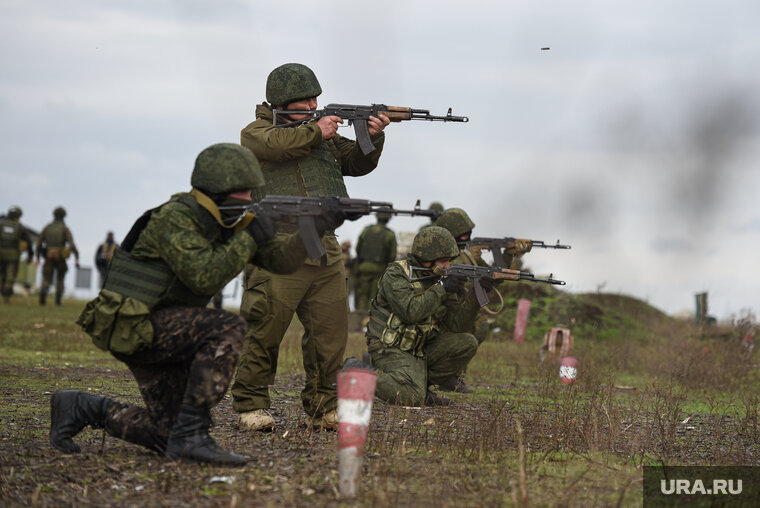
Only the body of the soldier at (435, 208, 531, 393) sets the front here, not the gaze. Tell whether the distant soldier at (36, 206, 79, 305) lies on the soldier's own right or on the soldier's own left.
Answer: on the soldier's own left

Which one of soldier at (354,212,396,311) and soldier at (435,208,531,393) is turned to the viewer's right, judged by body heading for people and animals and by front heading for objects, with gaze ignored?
soldier at (435,208,531,393)

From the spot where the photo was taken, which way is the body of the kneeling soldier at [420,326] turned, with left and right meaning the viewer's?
facing to the right of the viewer

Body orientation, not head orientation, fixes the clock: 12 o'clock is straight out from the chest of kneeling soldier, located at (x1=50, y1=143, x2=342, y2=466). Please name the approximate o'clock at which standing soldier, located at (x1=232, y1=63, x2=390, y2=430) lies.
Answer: The standing soldier is roughly at 10 o'clock from the kneeling soldier.

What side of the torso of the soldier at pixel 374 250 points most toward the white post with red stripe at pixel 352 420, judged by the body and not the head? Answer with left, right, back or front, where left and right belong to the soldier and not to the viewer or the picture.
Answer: back

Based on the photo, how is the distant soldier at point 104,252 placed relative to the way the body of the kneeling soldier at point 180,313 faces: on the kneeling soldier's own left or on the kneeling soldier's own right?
on the kneeling soldier's own left

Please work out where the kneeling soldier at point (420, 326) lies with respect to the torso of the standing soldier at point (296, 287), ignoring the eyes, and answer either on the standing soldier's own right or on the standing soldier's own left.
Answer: on the standing soldier's own left

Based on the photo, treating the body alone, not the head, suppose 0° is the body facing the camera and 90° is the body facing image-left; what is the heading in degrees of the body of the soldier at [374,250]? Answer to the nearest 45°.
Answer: approximately 180°

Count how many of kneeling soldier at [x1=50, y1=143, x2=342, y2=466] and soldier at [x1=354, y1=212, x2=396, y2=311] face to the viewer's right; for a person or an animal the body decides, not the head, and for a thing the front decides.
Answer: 1

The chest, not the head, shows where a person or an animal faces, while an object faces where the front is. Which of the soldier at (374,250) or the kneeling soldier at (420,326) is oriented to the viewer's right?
the kneeling soldier

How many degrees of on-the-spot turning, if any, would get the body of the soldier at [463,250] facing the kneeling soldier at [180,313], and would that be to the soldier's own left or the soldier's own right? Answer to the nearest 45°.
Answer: approximately 90° to the soldier's own right

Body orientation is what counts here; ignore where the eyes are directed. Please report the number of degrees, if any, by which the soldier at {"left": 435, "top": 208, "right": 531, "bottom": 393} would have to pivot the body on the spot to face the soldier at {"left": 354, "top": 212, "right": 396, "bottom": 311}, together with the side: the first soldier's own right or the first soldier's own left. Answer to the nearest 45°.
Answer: approximately 90° to the first soldier's own left

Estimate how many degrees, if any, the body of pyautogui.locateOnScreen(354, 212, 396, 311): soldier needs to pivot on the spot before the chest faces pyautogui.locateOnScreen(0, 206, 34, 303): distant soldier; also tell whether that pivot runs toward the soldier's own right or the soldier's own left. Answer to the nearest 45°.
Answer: approximately 90° to the soldier's own left

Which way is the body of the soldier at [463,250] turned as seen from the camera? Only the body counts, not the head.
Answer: to the viewer's right

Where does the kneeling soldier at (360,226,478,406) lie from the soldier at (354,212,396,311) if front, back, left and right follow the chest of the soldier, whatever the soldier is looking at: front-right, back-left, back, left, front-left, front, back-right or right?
back

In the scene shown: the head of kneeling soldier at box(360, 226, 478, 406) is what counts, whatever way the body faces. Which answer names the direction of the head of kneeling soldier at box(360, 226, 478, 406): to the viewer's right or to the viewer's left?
to the viewer's right
